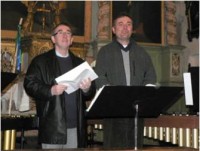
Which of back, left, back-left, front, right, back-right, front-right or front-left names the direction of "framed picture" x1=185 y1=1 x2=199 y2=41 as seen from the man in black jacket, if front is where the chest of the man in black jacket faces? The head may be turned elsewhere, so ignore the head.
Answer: left

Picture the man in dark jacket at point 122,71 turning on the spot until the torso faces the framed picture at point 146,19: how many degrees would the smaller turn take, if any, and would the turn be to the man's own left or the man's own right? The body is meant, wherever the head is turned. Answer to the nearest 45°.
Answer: approximately 180°

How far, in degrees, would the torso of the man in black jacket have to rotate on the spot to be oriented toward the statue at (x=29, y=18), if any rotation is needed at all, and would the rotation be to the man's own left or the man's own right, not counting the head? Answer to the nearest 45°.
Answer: approximately 135° to the man's own left

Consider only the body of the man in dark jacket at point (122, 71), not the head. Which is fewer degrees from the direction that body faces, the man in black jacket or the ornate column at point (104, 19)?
the man in black jacket

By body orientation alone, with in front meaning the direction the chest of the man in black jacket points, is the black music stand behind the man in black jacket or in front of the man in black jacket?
in front

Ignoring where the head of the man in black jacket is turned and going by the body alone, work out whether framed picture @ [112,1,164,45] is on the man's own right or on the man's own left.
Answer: on the man's own left

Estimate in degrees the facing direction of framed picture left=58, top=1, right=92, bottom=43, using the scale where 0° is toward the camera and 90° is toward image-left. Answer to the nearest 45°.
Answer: approximately 0°

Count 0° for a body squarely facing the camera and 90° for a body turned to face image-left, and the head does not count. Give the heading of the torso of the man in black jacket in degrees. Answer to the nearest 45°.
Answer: approximately 315°

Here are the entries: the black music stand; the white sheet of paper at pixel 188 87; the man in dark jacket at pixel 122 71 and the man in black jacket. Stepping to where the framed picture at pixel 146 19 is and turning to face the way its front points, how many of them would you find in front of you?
4

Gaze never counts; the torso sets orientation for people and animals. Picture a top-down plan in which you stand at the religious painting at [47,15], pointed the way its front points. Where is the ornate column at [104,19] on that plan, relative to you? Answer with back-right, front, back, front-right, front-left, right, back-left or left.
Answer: left

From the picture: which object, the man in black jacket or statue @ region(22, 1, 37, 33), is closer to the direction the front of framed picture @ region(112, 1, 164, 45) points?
the man in black jacket

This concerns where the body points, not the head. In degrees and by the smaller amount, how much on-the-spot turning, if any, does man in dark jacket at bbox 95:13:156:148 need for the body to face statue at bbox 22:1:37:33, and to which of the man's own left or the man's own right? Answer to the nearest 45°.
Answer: approximately 135° to the man's own right

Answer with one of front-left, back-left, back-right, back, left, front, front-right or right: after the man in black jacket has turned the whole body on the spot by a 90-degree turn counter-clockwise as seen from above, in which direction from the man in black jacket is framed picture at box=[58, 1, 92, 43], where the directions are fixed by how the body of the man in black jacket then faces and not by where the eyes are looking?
front-left

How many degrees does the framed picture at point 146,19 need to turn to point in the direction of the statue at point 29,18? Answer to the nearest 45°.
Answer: approximately 45° to its right
